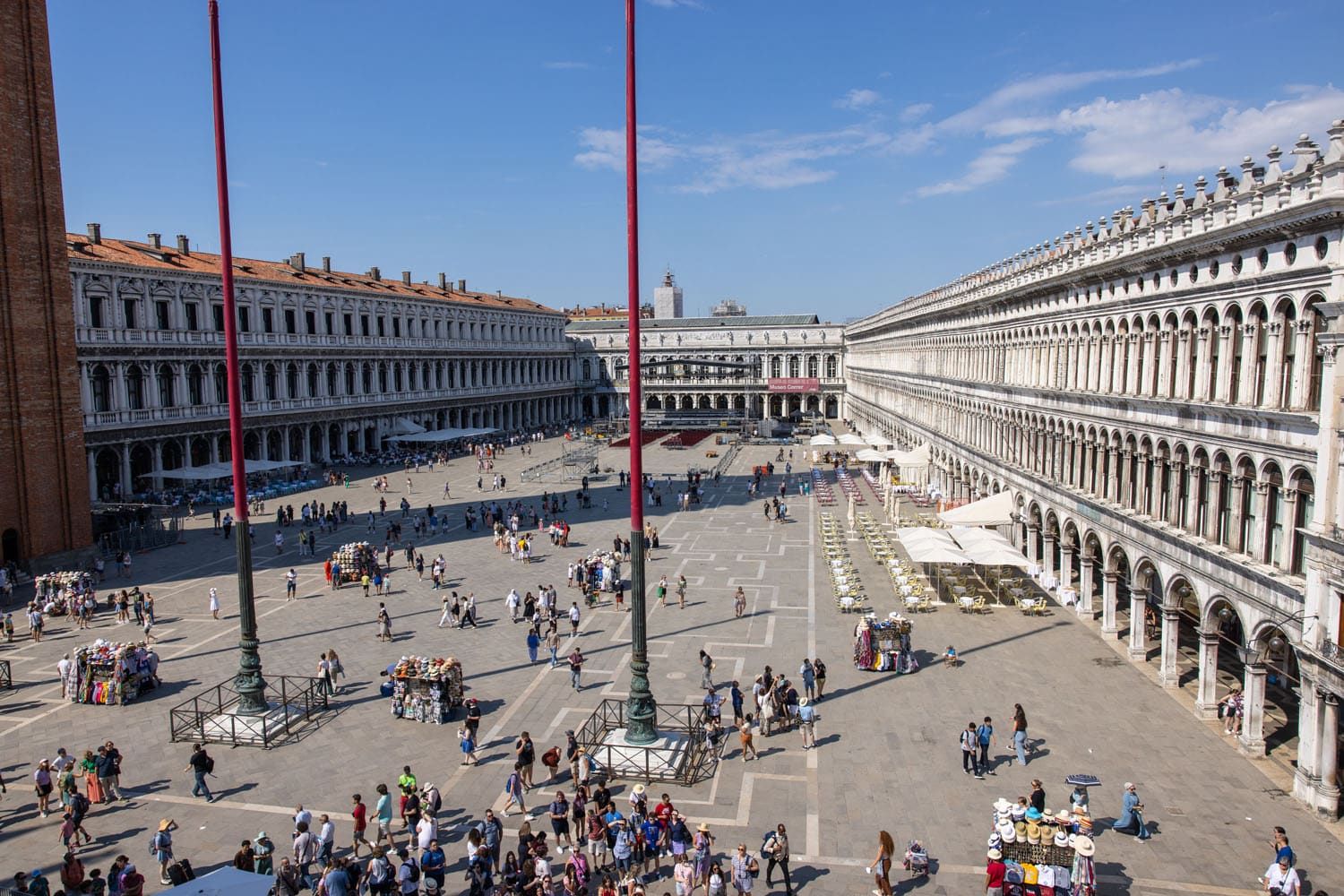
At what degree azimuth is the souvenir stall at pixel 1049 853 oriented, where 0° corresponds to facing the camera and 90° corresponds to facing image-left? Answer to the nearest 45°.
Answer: approximately 0°

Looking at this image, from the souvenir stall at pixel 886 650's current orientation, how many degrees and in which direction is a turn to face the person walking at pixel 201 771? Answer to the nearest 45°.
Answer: approximately 45° to its right

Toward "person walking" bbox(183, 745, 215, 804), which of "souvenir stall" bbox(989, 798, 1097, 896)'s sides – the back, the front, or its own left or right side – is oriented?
right

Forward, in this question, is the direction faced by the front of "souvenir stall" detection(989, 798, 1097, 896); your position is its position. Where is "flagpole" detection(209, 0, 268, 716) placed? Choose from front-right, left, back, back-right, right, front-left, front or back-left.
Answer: right

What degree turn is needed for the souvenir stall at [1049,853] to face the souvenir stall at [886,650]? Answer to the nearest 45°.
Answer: approximately 135° to its right

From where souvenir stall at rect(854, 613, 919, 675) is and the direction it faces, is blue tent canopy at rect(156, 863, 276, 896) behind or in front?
in front

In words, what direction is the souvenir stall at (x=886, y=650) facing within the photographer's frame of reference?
facing the viewer

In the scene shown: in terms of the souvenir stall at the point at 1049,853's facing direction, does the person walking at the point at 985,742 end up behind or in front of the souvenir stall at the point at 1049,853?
behind

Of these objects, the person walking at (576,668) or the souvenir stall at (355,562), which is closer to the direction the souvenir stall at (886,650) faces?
the person walking

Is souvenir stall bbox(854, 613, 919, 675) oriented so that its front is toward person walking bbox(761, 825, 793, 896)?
yes

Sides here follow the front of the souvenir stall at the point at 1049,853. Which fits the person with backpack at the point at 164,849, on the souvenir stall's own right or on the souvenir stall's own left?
on the souvenir stall's own right

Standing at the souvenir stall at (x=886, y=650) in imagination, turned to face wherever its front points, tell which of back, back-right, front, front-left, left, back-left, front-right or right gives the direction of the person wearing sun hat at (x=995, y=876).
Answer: front

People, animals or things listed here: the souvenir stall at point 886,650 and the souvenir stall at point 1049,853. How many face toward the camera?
2

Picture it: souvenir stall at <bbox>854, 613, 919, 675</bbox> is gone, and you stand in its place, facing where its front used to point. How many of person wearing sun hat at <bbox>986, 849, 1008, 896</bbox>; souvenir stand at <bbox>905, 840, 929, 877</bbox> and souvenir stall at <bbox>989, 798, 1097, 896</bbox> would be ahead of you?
3

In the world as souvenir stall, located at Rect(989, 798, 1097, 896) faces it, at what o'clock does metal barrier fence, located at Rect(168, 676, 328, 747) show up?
The metal barrier fence is roughly at 3 o'clock from the souvenir stall.
